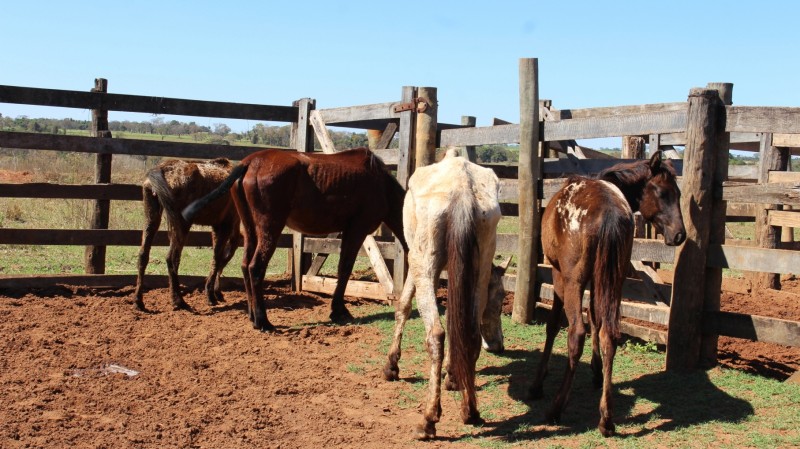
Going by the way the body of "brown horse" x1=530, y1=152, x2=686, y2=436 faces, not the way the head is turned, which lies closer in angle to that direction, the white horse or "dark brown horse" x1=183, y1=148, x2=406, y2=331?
the dark brown horse

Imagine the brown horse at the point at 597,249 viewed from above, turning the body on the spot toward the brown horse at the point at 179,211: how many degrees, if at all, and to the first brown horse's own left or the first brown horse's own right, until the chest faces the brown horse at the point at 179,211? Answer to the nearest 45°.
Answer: approximately 45° to the first brown horse's own left

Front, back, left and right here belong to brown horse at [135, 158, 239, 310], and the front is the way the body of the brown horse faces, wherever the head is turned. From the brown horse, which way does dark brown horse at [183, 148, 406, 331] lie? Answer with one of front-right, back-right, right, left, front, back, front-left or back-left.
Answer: right

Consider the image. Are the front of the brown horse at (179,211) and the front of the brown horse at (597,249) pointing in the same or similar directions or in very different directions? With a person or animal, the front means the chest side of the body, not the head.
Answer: same or similar directions

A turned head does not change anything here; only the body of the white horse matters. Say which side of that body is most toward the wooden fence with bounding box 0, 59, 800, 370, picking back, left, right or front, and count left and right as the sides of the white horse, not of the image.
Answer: front

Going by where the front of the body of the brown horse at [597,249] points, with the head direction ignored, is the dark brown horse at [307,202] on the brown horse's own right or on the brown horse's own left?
on the brown horse's own left

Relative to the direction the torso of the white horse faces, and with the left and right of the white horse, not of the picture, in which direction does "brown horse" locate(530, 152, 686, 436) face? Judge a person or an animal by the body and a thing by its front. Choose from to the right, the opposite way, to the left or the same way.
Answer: the same way

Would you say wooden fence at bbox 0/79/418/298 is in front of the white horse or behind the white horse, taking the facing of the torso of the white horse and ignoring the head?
in front

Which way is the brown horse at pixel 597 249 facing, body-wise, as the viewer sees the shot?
away from the camera

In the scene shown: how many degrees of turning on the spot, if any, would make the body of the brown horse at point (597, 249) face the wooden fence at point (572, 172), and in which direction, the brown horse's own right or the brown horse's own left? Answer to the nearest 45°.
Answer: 0° — it already faces it

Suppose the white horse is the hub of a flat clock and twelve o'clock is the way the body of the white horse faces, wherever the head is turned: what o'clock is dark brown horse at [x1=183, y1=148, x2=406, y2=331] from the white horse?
The dark brown horse is roughly at 11 o'clock from the white horse.

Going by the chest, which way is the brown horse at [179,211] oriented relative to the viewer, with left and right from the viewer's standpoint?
facing away from the viewer and to the right of the viewer

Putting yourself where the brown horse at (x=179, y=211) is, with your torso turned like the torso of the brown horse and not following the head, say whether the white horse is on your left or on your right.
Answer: on your right

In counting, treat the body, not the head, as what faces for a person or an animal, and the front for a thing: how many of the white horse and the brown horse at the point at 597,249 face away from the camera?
2

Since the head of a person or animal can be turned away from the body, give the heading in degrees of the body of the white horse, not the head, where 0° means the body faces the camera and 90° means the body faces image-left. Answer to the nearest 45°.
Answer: approximately 180°
